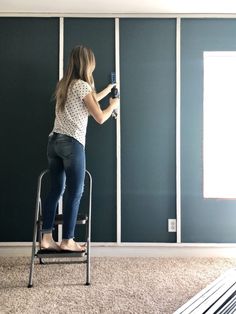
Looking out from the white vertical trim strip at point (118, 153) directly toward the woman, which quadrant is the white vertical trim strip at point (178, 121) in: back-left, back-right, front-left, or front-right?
back-left

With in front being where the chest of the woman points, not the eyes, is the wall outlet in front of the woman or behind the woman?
in front

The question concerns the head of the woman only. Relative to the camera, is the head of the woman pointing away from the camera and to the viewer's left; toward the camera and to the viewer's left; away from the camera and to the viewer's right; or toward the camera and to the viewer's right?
away from the camera and to the viewer's right

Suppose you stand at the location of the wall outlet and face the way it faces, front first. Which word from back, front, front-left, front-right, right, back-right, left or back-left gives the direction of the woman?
front-right

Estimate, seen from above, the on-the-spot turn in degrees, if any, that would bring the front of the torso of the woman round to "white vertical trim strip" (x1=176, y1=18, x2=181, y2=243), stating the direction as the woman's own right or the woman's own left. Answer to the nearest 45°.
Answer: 0° — they already face it

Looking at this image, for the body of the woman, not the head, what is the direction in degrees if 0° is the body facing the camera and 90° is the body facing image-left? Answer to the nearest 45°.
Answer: approximately 225°

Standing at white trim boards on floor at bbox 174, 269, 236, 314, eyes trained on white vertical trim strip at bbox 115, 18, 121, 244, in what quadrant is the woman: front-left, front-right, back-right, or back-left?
front-left

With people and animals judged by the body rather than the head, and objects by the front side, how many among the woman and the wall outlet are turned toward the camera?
1

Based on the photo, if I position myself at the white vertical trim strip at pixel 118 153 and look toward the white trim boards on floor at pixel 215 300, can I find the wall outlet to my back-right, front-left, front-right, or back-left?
front-left

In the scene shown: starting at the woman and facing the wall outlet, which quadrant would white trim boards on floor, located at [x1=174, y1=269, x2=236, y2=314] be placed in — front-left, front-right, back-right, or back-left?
front-right

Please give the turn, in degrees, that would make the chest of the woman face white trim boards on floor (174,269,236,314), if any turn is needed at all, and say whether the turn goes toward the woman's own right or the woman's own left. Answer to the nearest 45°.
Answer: approximately 90° to the woman's own right

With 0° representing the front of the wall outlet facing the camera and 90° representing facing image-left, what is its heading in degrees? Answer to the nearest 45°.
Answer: approximately 0°
